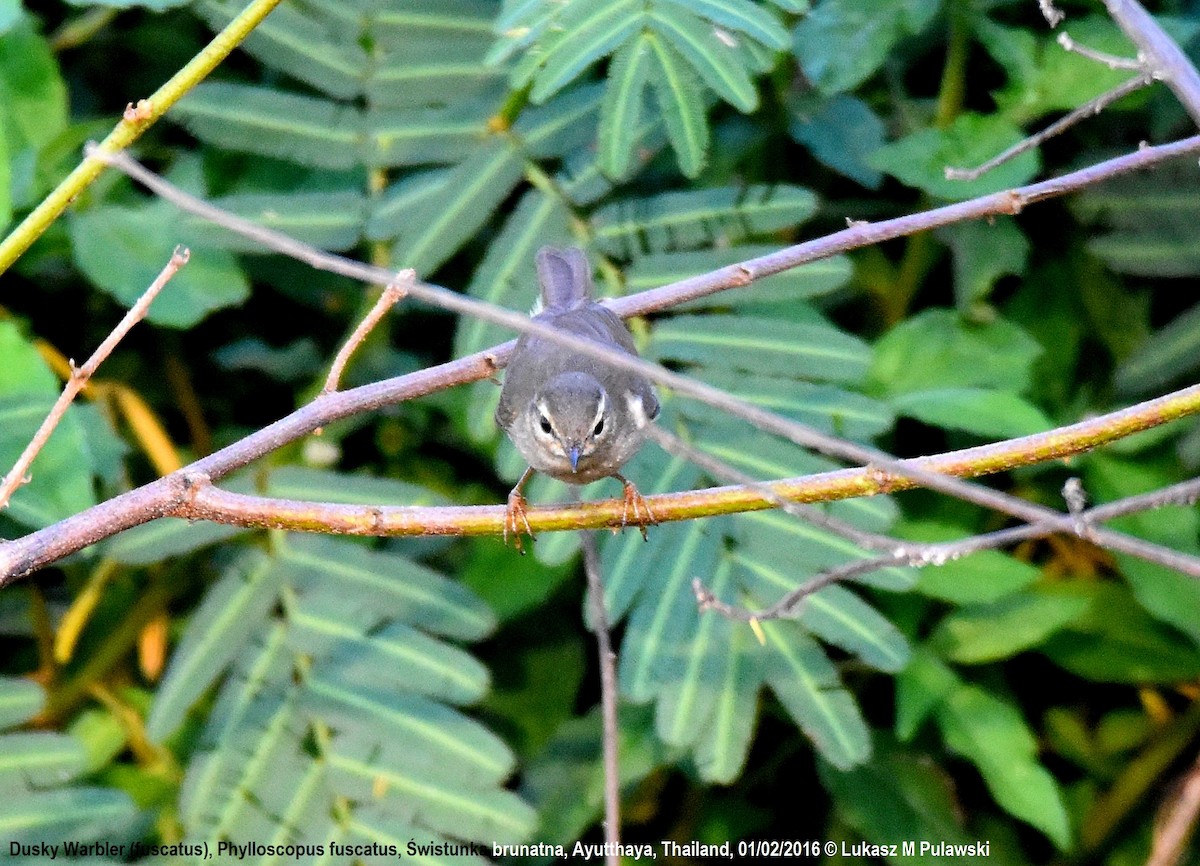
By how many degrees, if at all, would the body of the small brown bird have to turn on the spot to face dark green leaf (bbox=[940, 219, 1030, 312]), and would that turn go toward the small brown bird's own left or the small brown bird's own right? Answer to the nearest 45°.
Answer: approximately 135° to the small brown bird's own left

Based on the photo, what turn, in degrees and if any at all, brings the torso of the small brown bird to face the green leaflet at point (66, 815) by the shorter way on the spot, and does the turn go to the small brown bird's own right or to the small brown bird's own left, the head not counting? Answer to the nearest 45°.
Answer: approximately 90° to the small brown bird's own right

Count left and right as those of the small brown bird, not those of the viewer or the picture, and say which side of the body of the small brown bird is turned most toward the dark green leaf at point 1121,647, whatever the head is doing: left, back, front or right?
left

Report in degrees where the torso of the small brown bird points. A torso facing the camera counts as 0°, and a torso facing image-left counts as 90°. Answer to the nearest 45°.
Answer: approximately 0°

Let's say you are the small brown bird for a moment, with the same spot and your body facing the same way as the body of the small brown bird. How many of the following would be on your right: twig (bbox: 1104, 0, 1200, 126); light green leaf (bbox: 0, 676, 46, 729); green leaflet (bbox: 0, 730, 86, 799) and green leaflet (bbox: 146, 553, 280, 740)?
3

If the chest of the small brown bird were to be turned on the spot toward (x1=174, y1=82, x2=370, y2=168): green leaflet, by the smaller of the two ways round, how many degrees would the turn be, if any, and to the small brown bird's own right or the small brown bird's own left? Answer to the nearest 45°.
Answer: approximately 135° to the small brown bird's own right

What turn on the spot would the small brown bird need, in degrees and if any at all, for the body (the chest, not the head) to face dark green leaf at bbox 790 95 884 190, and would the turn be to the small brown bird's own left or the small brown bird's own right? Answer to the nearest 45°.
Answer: approximately 135° to the small brown bird's own left

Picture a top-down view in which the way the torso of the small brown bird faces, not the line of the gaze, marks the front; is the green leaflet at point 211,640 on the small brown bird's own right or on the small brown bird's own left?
on the small brown bird's own right
